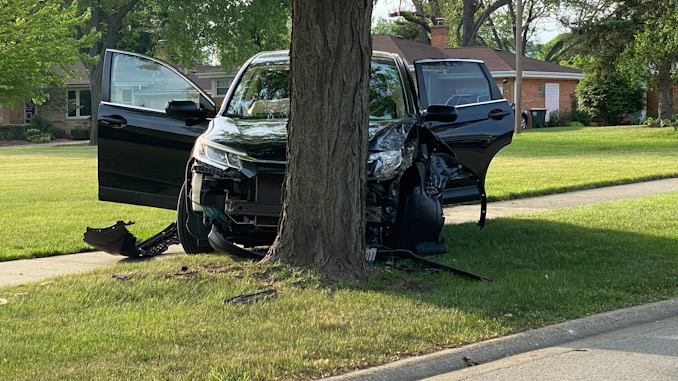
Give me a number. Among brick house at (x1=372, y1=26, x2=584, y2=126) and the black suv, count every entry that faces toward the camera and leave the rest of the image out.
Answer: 2

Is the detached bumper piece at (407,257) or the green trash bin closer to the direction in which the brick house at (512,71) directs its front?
the detached bumper piece

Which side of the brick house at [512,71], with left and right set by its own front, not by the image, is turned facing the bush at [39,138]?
right

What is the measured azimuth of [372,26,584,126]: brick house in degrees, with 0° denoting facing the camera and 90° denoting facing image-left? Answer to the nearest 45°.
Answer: approximately 0°

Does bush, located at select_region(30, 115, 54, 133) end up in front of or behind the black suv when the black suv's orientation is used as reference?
behind

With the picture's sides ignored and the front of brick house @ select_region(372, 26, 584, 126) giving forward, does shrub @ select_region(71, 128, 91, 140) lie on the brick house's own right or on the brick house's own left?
on the brick house's own right

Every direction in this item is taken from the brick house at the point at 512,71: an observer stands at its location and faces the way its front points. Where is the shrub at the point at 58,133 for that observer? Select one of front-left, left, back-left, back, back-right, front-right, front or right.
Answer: right

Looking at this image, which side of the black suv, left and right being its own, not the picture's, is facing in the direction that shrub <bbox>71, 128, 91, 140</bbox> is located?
back

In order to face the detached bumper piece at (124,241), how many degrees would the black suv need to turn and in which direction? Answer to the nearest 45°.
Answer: approximately 90° to its right

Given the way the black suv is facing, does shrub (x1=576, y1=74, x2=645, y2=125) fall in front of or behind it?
behind

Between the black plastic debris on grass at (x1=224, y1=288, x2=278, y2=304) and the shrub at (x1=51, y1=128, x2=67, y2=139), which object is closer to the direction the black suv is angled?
the black plastic debris on grass

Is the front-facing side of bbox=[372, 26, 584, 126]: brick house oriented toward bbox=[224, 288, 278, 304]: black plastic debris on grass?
yes

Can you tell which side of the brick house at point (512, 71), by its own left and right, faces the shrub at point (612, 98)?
left

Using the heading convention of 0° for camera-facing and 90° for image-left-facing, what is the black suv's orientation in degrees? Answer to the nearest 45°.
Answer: approximately 0°
